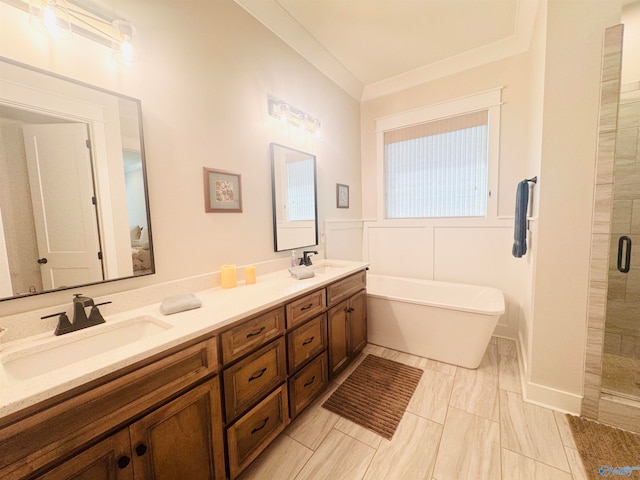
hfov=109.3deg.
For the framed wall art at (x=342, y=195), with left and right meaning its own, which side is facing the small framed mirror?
right

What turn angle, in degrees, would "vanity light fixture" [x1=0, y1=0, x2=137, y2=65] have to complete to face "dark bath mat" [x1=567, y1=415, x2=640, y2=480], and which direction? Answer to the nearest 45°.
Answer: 0° — it already faces it

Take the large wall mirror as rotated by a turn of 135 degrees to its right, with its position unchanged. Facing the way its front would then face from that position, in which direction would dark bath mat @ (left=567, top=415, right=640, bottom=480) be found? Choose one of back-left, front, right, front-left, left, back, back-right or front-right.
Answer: back-left

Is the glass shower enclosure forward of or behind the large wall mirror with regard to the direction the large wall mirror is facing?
forward

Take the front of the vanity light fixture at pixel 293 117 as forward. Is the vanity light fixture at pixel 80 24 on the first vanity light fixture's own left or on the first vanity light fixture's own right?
on the first vanity light fixture's own right

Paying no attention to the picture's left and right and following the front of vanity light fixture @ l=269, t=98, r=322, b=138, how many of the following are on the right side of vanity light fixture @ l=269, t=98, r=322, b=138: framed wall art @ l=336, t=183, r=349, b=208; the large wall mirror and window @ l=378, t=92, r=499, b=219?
1

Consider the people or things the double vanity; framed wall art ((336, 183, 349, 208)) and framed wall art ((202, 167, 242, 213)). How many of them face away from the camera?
0

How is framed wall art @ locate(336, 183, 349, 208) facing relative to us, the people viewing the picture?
facing the viewer and to the right of the viewer

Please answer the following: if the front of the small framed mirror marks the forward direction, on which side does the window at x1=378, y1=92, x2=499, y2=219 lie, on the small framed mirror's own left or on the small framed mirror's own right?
on the small framed mirror's own left

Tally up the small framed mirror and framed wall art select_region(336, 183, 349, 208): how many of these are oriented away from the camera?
0

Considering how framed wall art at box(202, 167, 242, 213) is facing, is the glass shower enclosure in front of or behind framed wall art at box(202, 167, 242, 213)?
in front

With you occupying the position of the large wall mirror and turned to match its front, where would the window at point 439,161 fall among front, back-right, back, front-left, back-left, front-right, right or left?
front-left
